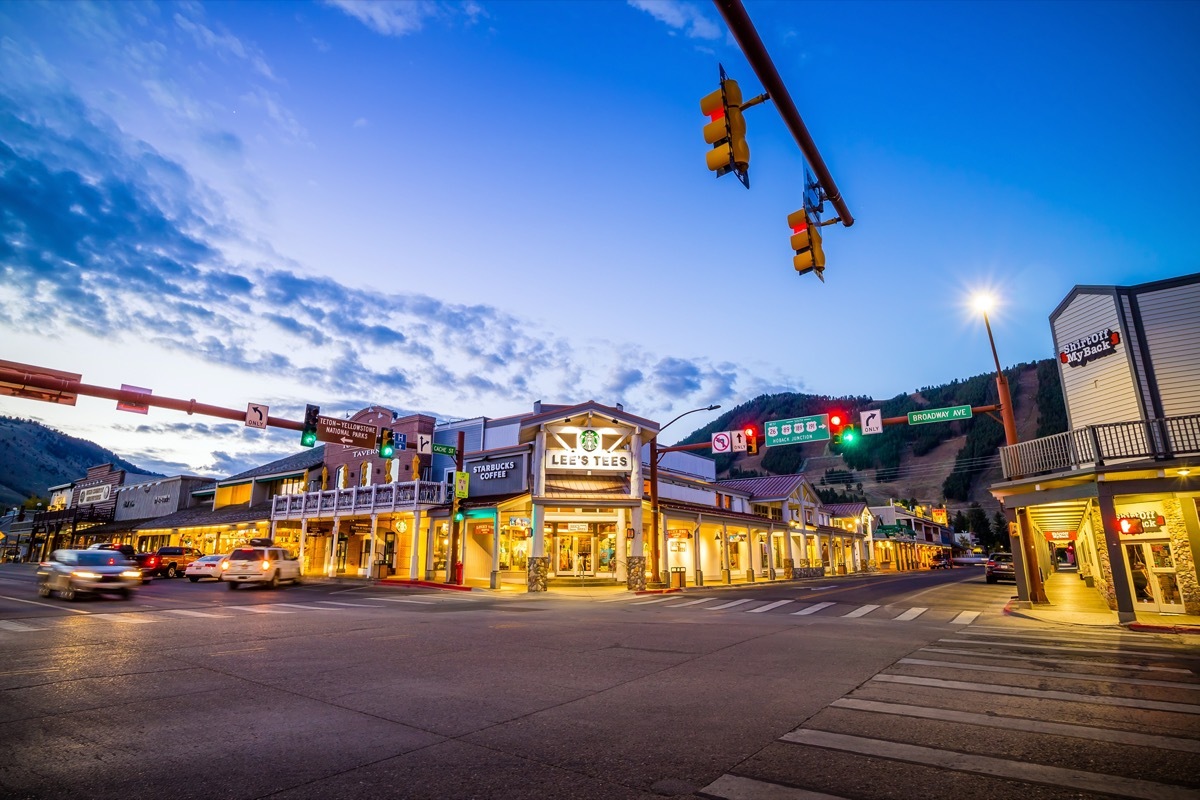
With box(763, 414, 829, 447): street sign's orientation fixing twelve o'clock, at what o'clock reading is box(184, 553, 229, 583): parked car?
The parked car is roughly at 3 o'clock from the street sign.

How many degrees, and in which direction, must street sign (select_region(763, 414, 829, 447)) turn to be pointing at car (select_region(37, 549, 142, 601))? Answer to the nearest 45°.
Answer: approximately 45° to its right

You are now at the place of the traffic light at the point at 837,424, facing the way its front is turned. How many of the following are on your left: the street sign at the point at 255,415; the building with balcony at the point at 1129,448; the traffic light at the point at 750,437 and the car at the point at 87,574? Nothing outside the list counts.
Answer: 1

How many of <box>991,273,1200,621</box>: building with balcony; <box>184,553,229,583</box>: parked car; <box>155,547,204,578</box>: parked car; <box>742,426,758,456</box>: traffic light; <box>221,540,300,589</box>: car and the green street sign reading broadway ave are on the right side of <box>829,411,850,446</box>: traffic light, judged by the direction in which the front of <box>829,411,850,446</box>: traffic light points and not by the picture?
4

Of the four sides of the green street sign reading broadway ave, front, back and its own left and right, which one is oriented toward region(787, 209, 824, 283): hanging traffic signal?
front

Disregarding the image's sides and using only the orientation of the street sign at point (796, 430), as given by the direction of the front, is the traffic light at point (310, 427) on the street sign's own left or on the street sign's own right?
on the street sign's own right

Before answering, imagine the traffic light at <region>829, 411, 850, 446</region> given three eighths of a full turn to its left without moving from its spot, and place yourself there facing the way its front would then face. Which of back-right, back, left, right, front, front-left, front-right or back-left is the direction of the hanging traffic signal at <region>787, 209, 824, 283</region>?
back-right

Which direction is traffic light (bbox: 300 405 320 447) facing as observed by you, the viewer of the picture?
facing the viewer and to the right of the viewer

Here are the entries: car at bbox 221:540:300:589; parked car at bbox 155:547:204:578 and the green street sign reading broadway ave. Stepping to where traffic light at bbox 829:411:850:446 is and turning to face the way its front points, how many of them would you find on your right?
2
